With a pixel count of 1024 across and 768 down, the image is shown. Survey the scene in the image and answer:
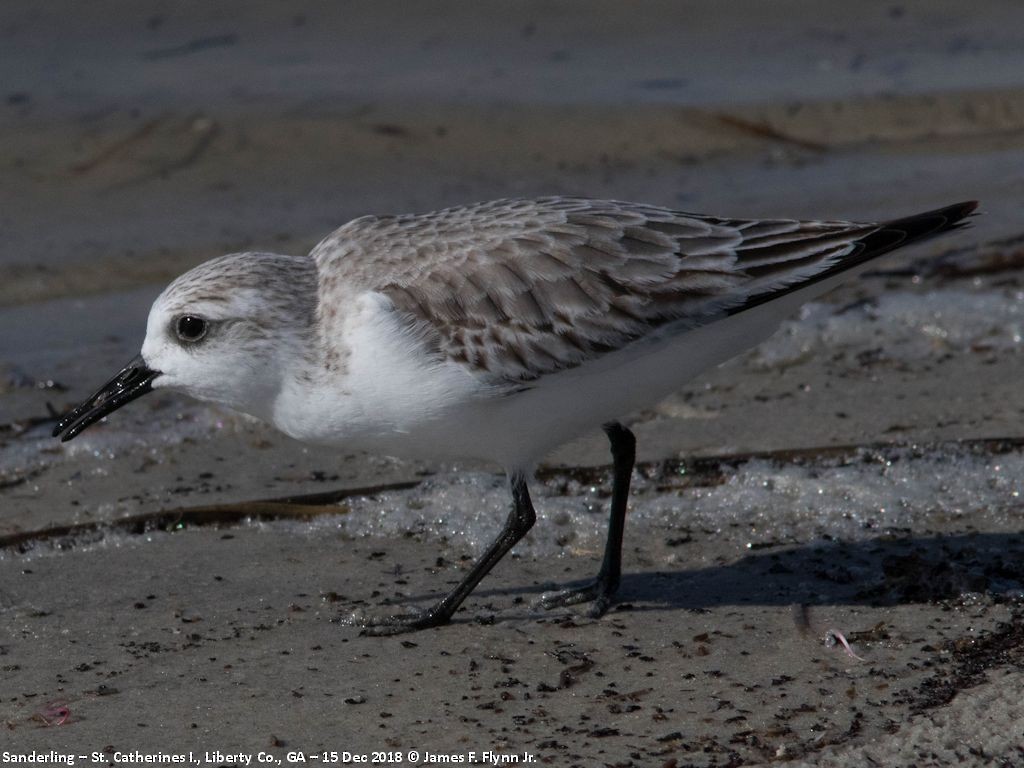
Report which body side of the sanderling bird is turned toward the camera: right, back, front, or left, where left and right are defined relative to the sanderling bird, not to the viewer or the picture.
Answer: left
